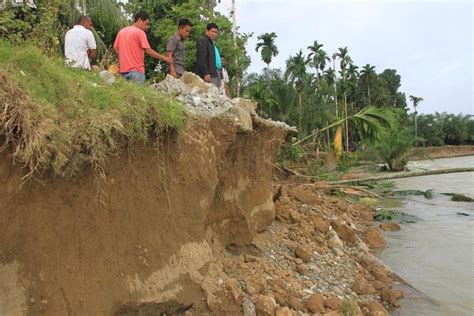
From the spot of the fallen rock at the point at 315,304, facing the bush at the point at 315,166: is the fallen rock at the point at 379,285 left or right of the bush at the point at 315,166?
right

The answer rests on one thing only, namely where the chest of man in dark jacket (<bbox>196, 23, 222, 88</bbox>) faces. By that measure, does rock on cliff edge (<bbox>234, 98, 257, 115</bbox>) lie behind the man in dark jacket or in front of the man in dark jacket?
in front

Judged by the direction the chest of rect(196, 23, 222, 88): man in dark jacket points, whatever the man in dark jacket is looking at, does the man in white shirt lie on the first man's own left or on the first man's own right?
on the first man's own right

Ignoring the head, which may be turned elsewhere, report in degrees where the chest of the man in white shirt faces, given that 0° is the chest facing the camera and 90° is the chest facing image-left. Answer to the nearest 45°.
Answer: approximately 225°

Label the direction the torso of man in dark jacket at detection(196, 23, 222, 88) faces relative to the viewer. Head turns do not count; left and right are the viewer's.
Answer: facing the viewer and to the right of the viewer

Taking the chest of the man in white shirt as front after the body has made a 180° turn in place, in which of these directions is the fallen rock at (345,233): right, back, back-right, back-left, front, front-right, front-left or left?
back-left

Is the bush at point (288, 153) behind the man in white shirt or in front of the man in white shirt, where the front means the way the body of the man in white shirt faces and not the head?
in front

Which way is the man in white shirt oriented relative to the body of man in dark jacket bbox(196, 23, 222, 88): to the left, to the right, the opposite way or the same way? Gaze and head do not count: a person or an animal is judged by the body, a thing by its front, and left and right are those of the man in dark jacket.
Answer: to the left

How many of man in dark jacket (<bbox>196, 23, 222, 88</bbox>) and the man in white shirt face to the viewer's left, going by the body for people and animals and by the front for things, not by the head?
0

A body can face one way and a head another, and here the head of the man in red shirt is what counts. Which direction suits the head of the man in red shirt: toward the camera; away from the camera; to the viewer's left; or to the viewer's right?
to the viewer's right

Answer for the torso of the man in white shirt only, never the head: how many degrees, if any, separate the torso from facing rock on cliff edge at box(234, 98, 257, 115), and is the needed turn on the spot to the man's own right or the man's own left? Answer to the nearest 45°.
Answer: approximately 45° to the man's own right
